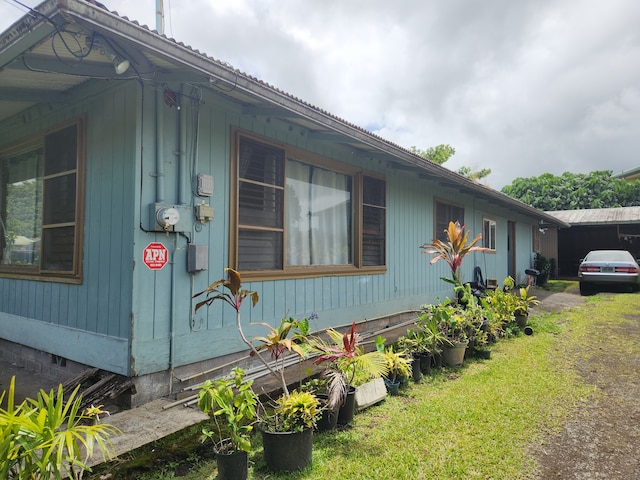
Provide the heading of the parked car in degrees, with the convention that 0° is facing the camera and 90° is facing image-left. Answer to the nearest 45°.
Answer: approximately 180°

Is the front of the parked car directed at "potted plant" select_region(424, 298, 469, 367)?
no

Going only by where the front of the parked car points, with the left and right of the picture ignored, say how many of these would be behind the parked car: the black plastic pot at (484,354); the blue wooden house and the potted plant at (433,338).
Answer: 3

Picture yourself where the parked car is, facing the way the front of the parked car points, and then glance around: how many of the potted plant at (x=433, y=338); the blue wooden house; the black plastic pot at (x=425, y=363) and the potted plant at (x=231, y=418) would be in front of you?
0

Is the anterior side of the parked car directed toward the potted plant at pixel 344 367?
no

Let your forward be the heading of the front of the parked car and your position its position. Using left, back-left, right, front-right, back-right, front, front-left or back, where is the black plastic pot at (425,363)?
back

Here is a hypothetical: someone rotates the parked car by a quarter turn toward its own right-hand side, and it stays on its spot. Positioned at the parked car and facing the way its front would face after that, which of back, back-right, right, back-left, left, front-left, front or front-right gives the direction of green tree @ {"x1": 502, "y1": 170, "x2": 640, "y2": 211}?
left

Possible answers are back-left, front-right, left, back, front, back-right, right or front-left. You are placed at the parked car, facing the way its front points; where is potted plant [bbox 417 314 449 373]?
back

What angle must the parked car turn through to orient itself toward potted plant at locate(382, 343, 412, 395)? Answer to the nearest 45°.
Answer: approximately 180°

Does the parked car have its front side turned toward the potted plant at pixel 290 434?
no

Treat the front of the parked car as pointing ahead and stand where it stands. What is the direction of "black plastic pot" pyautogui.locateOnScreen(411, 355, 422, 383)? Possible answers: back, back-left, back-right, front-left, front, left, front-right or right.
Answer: back

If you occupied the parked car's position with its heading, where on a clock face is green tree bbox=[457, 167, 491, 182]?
The green tree is roughly at 11 o'clock from the parked car.

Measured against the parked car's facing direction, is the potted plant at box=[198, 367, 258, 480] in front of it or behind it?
behind

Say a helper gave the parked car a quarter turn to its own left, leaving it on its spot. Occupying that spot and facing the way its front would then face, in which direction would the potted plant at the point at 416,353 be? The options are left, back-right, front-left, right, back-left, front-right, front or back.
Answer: left

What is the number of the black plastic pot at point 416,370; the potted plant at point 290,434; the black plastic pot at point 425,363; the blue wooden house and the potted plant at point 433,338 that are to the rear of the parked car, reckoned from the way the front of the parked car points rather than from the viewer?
5
